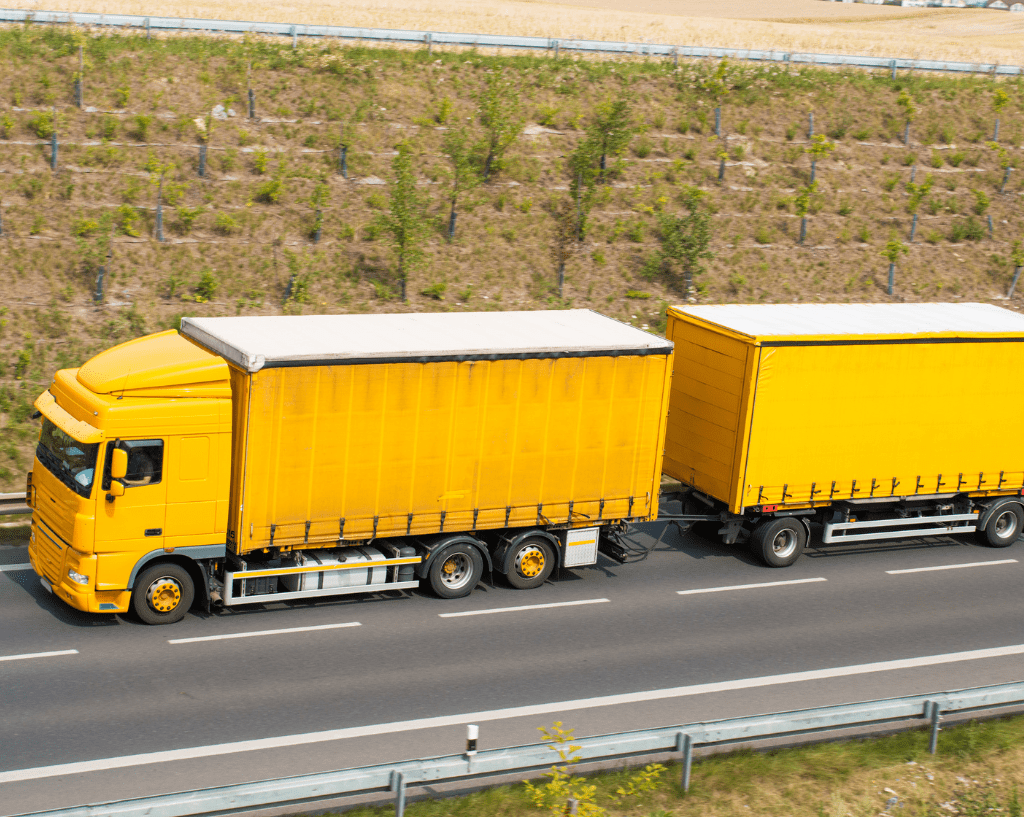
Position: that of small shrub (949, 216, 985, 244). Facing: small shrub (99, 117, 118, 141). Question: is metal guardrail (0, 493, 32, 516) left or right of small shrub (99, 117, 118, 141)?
left

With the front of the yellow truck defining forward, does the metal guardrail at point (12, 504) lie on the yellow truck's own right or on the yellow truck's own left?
on the yellow truck's own right

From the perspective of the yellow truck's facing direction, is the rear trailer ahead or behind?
behind

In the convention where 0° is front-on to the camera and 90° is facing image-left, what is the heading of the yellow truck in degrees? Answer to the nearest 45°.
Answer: approximately 45°

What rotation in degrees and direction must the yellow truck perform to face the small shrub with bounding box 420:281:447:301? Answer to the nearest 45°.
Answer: approximately 135° to its right

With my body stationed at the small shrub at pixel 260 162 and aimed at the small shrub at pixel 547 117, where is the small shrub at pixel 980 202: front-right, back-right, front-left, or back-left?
front-right

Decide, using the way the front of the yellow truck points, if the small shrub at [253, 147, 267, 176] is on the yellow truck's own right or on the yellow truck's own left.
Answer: on the yellow truck's own right

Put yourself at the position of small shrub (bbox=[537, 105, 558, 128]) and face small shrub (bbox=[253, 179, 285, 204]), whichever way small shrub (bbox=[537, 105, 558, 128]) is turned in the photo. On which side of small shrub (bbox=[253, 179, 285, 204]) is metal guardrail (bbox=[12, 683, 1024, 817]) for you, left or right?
left

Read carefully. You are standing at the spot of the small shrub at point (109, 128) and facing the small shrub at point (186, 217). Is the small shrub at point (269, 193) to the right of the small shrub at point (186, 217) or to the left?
left

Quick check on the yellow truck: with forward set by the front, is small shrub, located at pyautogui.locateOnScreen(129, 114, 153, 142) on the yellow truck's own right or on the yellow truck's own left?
on the yellow truck's own right

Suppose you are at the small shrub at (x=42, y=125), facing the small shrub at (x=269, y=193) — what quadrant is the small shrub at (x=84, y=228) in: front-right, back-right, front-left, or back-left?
front-right
